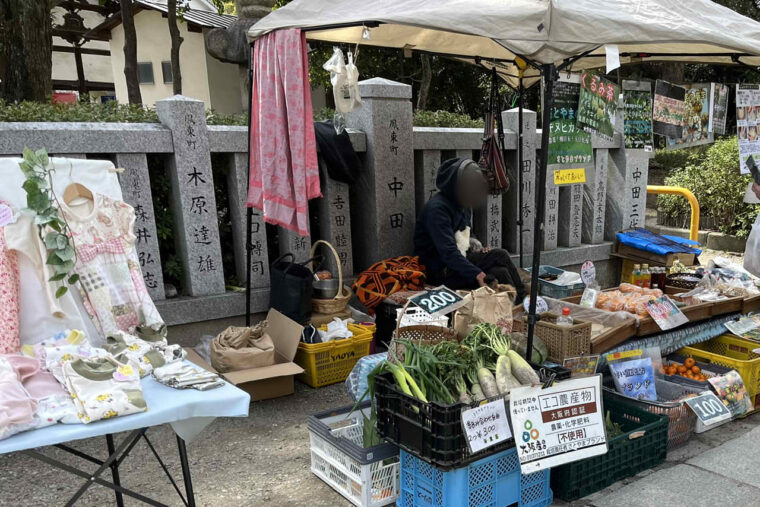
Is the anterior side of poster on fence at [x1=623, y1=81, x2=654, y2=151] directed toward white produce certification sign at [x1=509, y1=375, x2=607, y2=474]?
yes

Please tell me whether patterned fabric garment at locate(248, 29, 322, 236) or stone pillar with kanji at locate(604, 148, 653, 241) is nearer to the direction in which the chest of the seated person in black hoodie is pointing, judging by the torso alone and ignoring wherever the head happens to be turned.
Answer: the stone pillar with kanji

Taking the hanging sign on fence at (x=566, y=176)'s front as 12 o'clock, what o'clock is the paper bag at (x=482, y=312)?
The paper bag is roughly at 1 o'clock from the hanging sign on fence.

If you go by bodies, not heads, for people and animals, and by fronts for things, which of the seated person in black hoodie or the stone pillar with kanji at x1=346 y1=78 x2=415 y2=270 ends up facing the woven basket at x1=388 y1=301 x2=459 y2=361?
the stone pillar with kanji

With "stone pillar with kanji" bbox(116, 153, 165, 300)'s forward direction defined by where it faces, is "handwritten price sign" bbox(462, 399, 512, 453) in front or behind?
in front

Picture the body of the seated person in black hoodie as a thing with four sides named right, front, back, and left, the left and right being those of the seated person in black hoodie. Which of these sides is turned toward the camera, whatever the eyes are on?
right

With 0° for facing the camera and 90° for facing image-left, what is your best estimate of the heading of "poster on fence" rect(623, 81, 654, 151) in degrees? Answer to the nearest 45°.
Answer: approximately 0°

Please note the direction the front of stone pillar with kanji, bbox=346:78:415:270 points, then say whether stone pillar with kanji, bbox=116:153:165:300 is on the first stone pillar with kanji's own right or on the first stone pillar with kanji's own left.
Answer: on the first stone pillar with kanji's own right

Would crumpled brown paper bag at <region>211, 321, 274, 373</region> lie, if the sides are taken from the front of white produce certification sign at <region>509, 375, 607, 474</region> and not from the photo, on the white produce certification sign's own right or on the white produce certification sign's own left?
on the white produce certification sign's own right

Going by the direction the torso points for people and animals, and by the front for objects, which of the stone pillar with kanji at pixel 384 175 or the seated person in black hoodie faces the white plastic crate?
the stone pillar with kanji

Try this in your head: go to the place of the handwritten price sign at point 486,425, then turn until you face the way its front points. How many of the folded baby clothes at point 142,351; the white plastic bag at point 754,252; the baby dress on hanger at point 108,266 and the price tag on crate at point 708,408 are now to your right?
2

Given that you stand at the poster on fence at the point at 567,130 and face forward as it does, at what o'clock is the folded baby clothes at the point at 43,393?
The folded baby clothes is roughly at 1 o'clock from the poster on fence.
